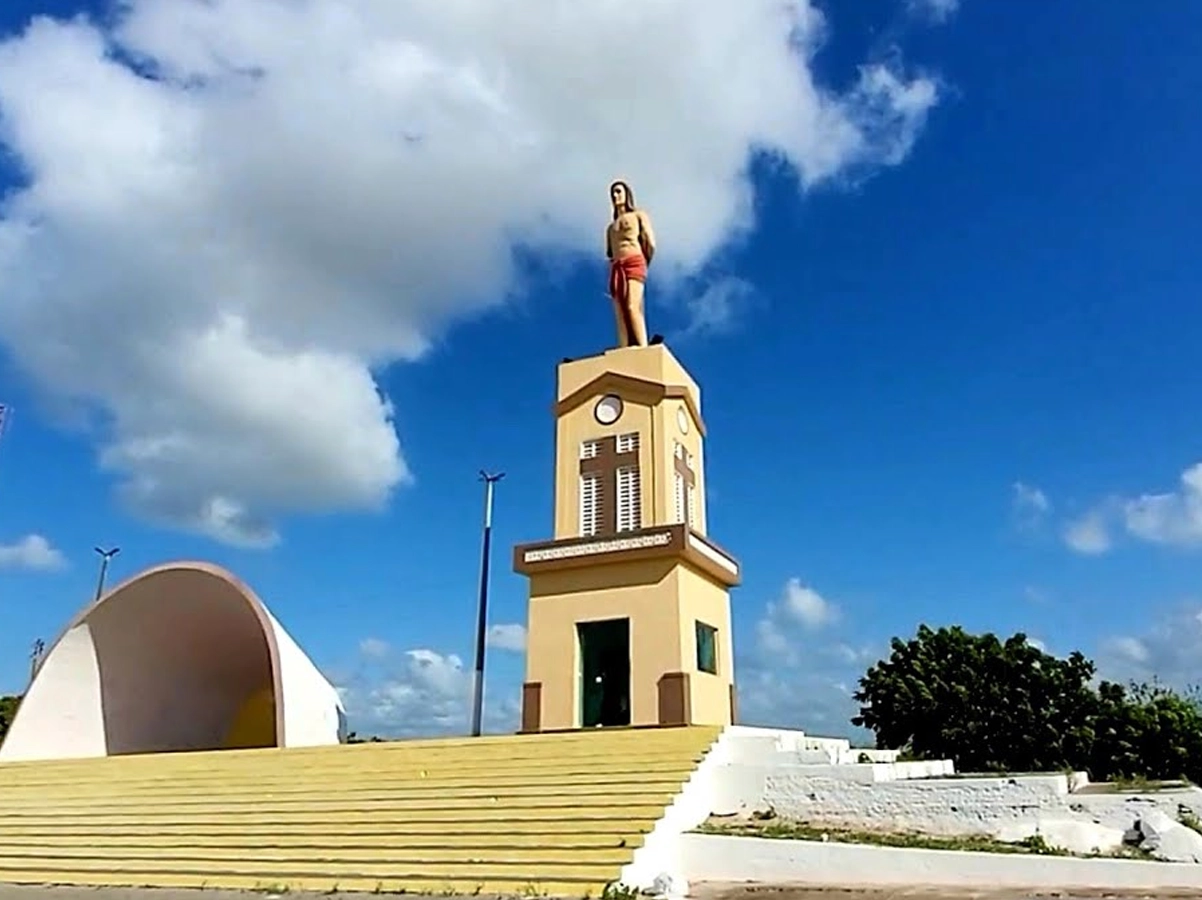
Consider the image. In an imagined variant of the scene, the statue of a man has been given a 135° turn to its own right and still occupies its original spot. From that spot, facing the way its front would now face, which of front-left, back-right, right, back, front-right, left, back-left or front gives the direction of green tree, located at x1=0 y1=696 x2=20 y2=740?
front-left

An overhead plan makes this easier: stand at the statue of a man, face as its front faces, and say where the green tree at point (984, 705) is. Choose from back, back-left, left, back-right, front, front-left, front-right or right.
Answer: back

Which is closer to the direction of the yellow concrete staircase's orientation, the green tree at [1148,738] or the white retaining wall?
the white retaining wall

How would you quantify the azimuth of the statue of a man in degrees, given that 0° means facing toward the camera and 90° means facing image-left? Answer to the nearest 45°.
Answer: approximately 45°

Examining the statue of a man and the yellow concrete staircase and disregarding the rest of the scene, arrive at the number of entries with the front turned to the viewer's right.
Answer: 0

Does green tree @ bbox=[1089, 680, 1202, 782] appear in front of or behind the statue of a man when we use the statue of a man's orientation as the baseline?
behind

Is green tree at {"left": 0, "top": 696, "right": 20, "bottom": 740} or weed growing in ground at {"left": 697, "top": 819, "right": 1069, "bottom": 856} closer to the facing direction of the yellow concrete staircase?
the weed growing in ground

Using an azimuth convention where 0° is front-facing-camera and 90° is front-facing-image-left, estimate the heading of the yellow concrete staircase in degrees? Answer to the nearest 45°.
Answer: approximately 0°
